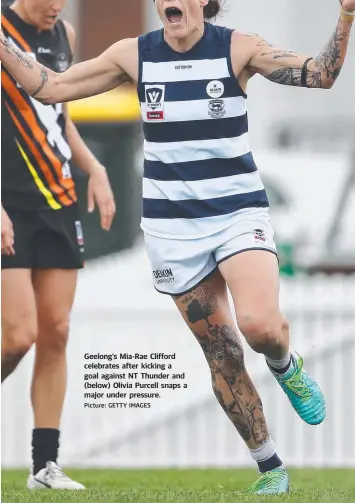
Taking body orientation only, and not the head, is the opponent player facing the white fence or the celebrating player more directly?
the celebrating player

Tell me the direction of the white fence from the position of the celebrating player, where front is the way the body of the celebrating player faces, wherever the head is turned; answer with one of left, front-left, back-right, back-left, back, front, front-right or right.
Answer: back

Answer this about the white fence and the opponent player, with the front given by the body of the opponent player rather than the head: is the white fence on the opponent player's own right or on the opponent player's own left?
on the opponent player's own left

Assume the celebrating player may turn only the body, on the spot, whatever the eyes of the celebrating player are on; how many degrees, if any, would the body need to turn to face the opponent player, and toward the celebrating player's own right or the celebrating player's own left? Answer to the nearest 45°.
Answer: approximately 135° to the celebrating player's own right

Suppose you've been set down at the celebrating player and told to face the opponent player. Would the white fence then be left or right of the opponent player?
right

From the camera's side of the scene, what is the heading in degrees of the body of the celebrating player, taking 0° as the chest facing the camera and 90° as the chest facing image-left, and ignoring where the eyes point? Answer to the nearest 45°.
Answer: approximately 0°

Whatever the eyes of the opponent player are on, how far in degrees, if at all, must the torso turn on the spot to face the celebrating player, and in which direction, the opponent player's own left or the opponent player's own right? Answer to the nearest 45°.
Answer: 0° — they already face them

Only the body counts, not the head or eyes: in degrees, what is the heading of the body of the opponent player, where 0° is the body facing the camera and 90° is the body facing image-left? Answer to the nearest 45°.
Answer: approximately 315°

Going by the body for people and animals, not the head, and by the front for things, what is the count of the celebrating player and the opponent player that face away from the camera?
0
